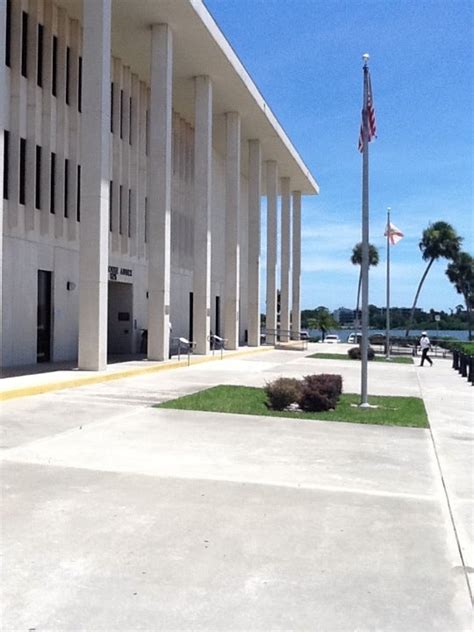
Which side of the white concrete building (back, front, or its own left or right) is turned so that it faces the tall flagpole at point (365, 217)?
front

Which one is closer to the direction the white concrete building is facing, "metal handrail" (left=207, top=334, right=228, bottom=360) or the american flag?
the american flag

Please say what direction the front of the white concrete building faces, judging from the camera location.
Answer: facing the viewer and to the right of the viewer

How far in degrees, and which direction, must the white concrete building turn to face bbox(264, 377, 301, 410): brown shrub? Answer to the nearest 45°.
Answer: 0° — it already faces it

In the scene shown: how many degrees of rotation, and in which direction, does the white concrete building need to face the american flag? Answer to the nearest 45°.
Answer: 0° — it already faces it

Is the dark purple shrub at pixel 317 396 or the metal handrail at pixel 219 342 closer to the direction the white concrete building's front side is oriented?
the dark purple shrub

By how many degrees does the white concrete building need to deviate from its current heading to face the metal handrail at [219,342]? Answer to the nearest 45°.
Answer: approximately 90° to its left
